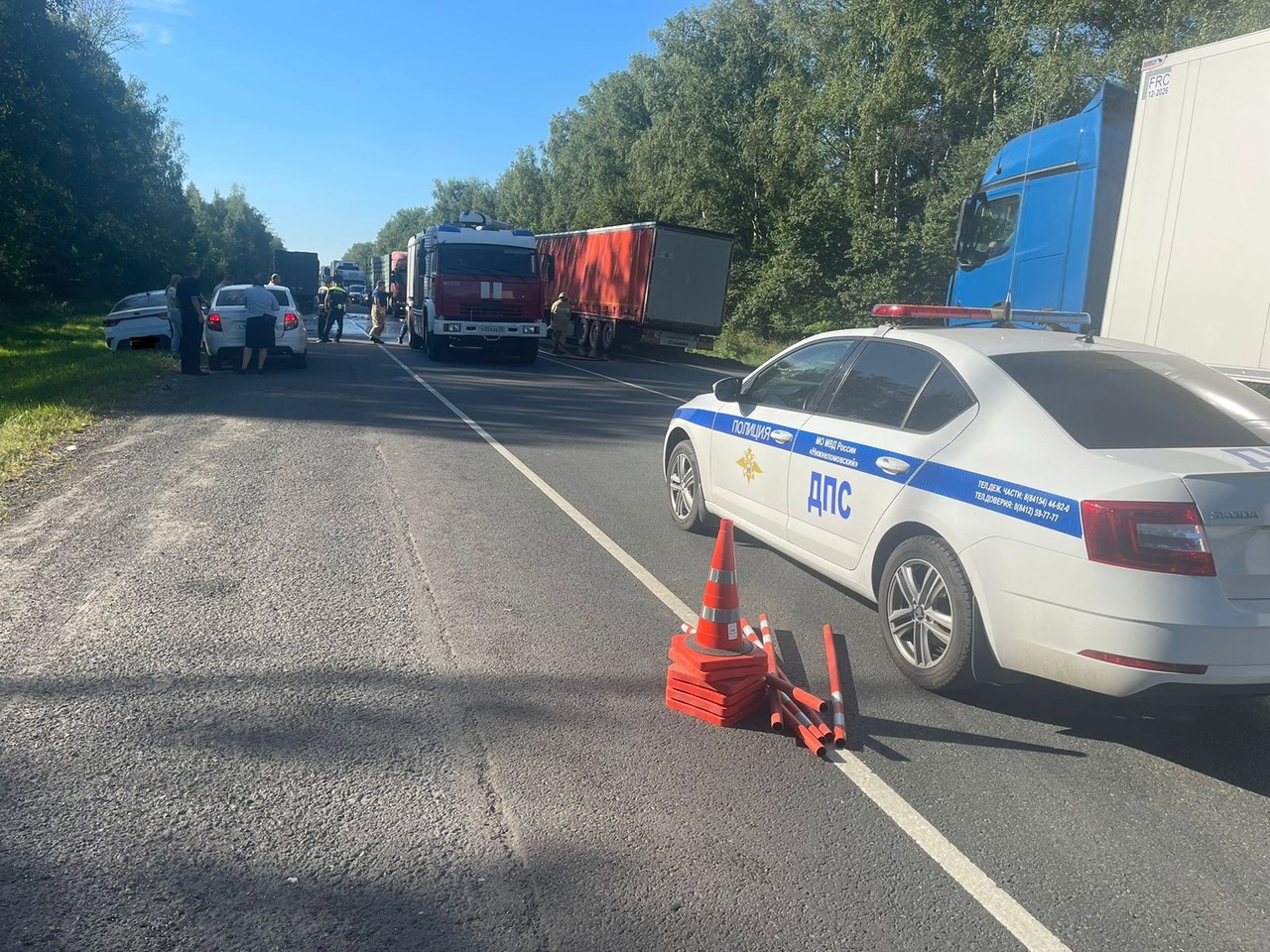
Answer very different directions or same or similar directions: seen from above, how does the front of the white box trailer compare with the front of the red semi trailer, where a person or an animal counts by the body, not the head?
same or similar directions

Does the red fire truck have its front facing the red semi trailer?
no

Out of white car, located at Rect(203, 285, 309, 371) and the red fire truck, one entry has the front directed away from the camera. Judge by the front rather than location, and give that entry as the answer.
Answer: the white car

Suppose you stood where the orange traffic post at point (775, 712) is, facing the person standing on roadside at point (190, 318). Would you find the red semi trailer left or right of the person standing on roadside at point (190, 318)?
right

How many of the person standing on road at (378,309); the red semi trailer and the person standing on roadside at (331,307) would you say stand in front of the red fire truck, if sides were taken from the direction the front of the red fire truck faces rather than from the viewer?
0

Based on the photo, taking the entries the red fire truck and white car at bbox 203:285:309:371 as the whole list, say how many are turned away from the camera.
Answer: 1

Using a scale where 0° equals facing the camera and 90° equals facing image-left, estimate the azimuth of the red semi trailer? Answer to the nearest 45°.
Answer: approximately 135°

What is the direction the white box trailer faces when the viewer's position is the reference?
facing away from the viewer and to the left of the viewer

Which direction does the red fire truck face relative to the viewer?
toward the camera

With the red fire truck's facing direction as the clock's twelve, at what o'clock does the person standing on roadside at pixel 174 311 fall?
The person standing on roadside is roughly at 2 o'clock from the red fire truck.

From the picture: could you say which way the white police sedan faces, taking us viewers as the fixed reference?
facing away from the viewer and to the left of the viewer

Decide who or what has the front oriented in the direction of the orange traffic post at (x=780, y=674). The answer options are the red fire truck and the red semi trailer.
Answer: the red fire truck

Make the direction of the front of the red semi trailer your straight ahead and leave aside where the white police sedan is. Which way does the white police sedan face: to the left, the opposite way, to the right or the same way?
the same way

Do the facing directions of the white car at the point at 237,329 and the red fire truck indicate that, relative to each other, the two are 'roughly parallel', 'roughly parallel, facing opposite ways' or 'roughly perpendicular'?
roughly parallel, facing opposite ways

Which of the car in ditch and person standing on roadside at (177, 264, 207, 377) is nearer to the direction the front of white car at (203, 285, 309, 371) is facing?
the car in ditch

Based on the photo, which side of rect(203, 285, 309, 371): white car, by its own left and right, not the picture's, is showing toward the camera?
back

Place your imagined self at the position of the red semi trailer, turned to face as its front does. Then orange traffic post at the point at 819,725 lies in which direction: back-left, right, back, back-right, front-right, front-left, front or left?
back-left

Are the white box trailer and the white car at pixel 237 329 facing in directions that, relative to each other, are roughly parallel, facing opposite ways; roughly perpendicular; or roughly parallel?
roughly parallel

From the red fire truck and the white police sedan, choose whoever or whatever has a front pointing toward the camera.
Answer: the red fire truck

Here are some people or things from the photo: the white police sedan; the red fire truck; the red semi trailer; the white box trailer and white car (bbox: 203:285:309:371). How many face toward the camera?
1

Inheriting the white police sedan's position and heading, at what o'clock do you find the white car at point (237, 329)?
The white car is roughly at 12 o'clock from the white police sedan.
